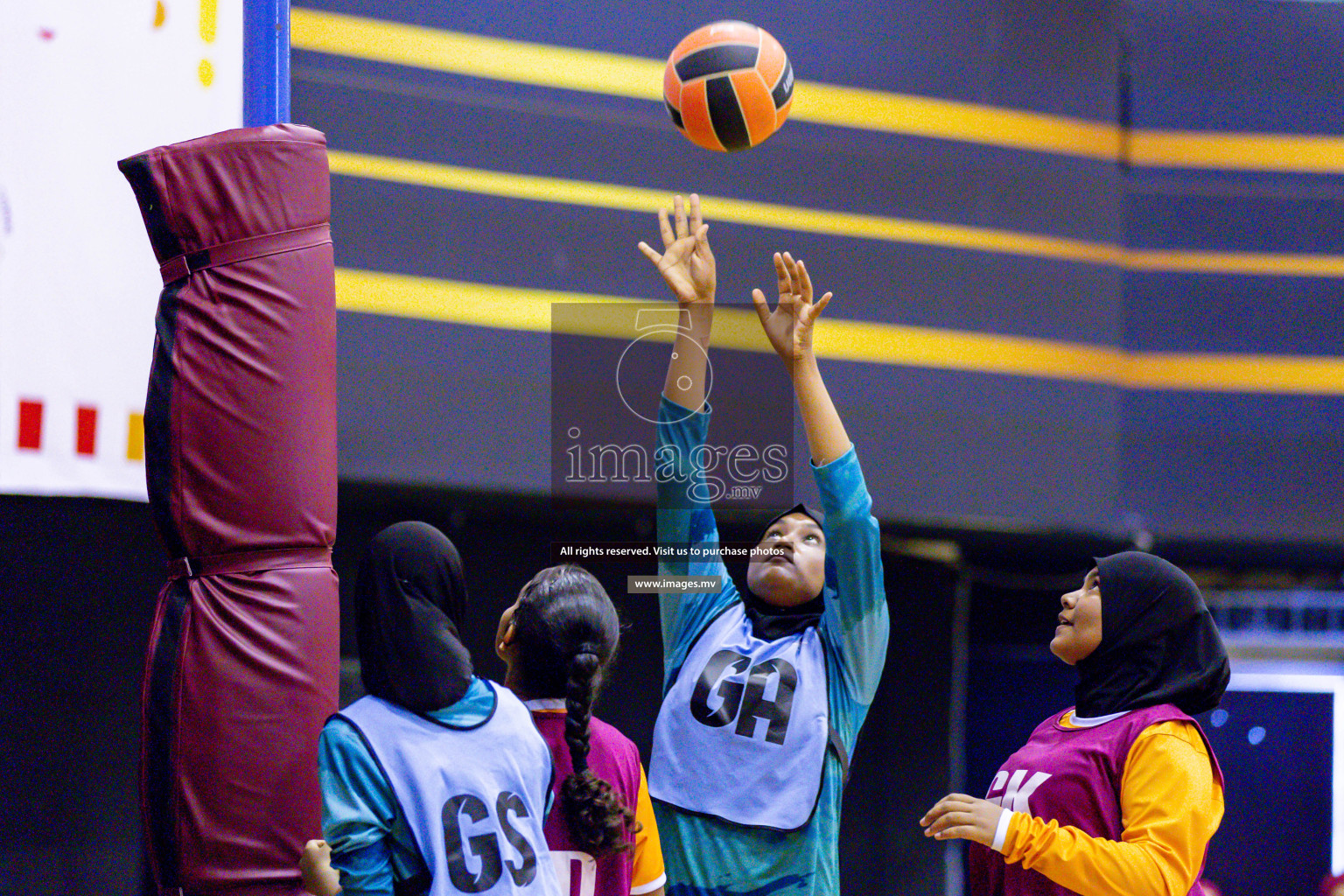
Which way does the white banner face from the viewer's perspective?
toward the camera

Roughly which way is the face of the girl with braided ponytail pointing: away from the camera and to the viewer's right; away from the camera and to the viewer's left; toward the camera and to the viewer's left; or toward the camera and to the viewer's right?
away from the camera and to the viewer's left

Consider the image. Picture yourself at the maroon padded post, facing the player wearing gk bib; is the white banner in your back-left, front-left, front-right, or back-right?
back-left

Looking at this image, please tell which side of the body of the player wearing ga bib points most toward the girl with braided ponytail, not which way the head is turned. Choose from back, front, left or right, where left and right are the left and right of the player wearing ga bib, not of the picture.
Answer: front

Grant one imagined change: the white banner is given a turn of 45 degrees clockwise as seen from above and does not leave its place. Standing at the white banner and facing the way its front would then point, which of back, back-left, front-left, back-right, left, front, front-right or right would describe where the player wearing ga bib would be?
left

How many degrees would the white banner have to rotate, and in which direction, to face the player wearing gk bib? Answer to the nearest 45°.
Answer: approximately 45° to its left

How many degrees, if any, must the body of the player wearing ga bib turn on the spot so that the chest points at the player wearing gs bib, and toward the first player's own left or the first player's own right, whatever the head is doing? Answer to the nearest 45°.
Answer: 0° — they already face them

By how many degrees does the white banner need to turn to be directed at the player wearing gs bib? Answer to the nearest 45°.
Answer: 0° — it already faces them

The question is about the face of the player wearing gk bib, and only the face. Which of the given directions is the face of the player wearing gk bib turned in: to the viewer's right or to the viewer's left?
to the viewer's left

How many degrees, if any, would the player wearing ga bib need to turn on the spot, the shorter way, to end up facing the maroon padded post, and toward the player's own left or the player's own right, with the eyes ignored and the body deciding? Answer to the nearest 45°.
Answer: approximately 45° to the player's own right

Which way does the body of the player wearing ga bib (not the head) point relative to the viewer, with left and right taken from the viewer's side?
facing the viewer and to the left of the viewer

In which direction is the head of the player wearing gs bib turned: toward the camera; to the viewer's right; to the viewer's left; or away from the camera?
away from the camera
